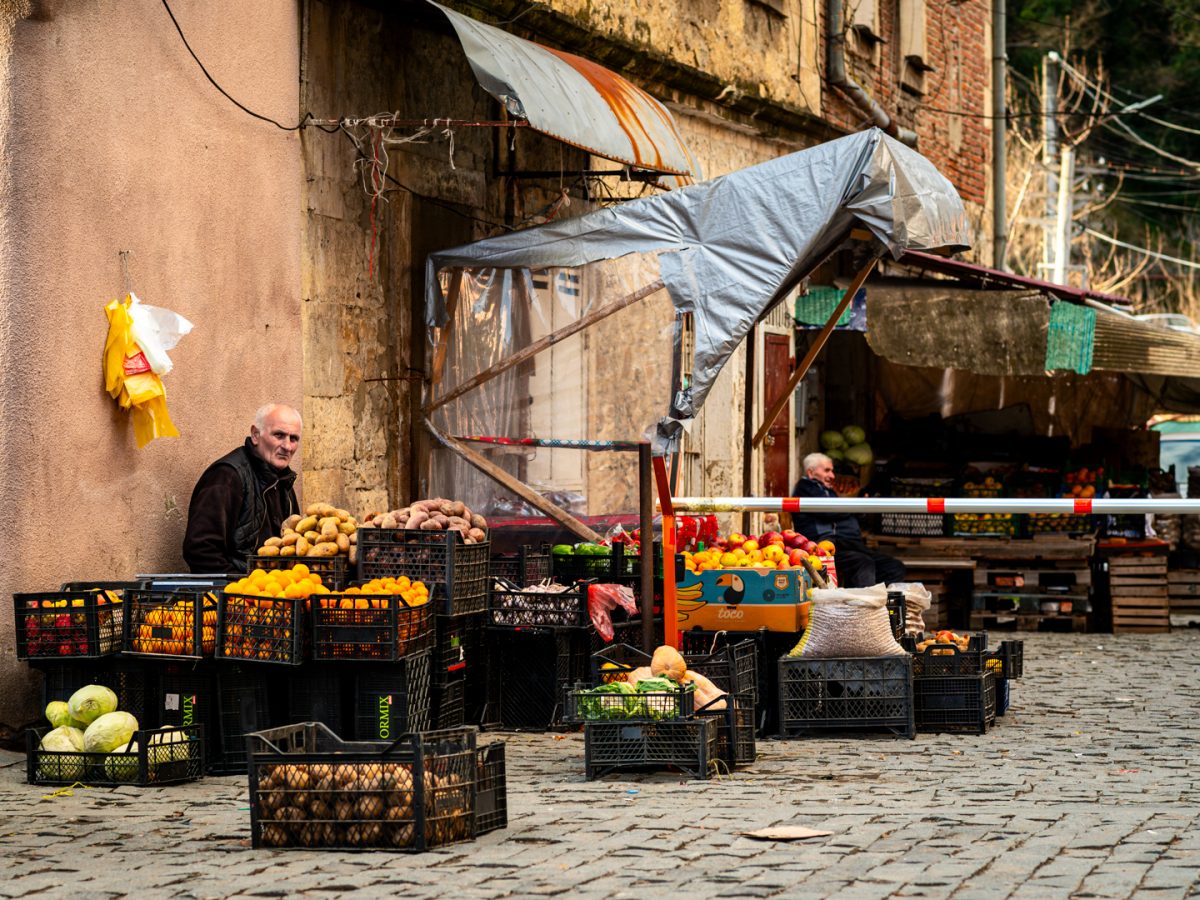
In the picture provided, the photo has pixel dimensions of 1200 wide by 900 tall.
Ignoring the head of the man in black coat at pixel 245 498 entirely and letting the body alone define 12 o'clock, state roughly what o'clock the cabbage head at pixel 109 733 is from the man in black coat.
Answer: The cabbage head is roughly at 2 o'clock from the man in black coat.

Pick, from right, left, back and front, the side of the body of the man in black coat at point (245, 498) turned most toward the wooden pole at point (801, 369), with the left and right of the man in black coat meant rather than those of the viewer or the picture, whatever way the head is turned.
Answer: left

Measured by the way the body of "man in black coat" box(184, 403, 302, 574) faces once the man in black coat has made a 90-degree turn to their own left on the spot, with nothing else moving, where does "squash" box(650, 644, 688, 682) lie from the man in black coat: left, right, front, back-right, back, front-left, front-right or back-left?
right

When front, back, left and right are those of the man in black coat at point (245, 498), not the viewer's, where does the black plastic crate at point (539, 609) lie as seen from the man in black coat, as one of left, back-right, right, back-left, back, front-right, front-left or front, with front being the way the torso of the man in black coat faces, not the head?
front-left

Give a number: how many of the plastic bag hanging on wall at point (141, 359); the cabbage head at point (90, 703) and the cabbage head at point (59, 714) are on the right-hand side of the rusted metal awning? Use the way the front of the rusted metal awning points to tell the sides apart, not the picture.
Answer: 3

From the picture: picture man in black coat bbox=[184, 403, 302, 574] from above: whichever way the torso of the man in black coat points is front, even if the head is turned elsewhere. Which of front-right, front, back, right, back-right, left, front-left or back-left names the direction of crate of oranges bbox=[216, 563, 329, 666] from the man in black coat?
front-right

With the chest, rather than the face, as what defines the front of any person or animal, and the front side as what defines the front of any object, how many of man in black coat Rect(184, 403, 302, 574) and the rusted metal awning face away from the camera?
0

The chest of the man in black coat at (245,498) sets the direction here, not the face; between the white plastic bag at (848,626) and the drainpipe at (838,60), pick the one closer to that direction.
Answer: the white plastic bag

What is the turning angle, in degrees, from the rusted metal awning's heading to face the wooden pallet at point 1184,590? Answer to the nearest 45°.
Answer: approximately 90° to its left

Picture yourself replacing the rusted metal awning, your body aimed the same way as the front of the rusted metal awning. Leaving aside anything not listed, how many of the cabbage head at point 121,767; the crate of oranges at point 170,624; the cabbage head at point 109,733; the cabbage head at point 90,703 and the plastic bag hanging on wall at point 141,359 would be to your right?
5

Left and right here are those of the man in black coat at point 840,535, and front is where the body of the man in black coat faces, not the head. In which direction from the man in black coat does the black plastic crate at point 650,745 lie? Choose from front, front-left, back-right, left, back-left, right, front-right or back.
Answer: right

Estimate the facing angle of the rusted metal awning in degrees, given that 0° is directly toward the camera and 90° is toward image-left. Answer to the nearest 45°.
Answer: approximately 315°

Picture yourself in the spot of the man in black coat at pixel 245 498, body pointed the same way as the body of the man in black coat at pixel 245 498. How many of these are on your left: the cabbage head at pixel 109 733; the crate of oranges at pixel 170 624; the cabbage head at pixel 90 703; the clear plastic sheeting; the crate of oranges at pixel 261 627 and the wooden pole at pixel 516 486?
2

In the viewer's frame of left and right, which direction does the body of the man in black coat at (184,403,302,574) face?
facing the viewer and to the right of the viewer
